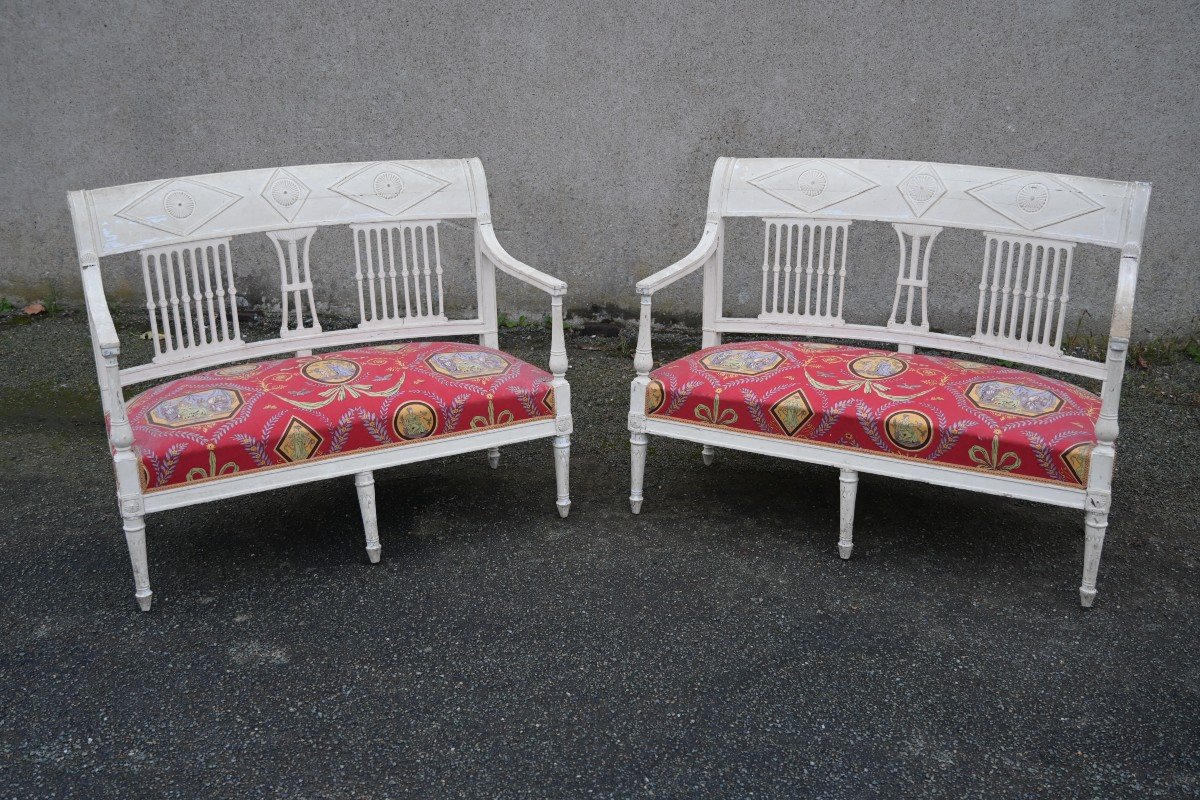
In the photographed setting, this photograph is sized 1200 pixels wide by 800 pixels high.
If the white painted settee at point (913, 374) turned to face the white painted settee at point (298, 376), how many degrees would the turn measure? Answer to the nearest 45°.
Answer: approximately 45° to its right

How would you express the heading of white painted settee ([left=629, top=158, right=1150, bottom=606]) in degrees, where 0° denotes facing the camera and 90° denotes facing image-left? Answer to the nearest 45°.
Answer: approximately 45°

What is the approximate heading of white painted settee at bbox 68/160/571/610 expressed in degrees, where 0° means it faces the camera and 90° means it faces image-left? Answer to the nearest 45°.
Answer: approximately 315°

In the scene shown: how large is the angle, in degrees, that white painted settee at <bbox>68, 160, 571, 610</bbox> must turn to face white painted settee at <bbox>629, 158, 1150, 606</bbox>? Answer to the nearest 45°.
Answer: approximately 45° to its left
